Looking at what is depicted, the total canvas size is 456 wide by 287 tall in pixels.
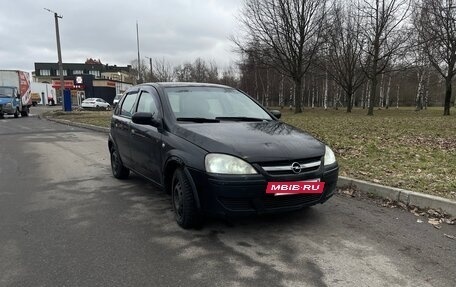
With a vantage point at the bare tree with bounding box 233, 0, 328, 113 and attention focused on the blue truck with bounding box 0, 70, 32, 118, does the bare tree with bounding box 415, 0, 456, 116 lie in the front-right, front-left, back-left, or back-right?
back-left

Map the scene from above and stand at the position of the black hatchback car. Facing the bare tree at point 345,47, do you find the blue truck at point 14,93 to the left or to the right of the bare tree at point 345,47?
left

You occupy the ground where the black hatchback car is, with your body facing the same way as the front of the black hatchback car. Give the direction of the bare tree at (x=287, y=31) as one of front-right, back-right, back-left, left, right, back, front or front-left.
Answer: back-left

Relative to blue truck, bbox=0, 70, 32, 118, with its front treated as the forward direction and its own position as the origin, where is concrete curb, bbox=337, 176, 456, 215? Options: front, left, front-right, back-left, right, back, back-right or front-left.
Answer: front-left

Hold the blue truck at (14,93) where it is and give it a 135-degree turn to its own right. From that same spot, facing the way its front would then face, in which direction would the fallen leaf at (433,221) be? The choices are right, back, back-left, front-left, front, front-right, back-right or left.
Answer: back

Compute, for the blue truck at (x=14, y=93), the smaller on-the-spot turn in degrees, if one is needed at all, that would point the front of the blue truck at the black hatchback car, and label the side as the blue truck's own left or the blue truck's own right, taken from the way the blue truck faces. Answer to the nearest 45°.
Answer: approximately 45° to the blue truck's own left

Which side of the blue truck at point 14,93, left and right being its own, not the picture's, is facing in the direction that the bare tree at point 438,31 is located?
left

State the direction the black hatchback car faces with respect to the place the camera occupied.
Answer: facing the viewer and to the right of the viewer

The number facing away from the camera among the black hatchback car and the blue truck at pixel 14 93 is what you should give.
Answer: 0

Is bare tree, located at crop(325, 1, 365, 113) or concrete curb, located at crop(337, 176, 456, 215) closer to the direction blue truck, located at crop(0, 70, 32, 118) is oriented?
the concrete curb

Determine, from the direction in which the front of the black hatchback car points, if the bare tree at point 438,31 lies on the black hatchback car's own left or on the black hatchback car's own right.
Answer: on the black hatchback car's own left

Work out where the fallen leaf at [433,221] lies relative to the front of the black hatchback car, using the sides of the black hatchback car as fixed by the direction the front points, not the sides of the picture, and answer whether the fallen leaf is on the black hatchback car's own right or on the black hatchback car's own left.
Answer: on the black hatchback car's own left

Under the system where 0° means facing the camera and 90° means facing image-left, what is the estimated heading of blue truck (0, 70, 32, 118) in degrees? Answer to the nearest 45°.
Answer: approximately 45°
